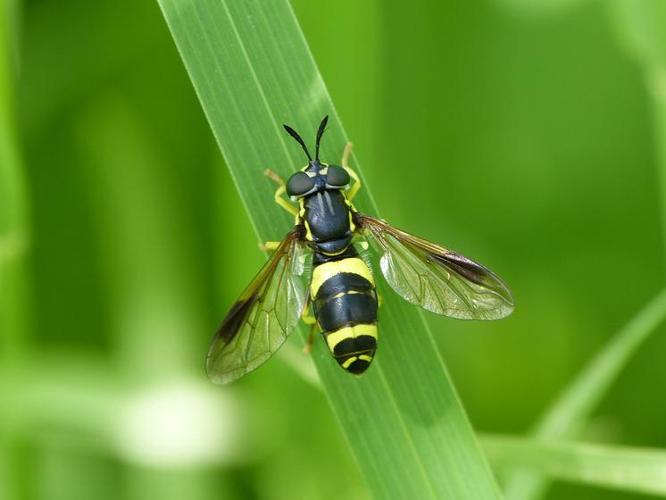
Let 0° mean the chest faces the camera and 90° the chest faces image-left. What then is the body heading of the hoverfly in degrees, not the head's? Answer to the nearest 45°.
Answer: approximately 180°
